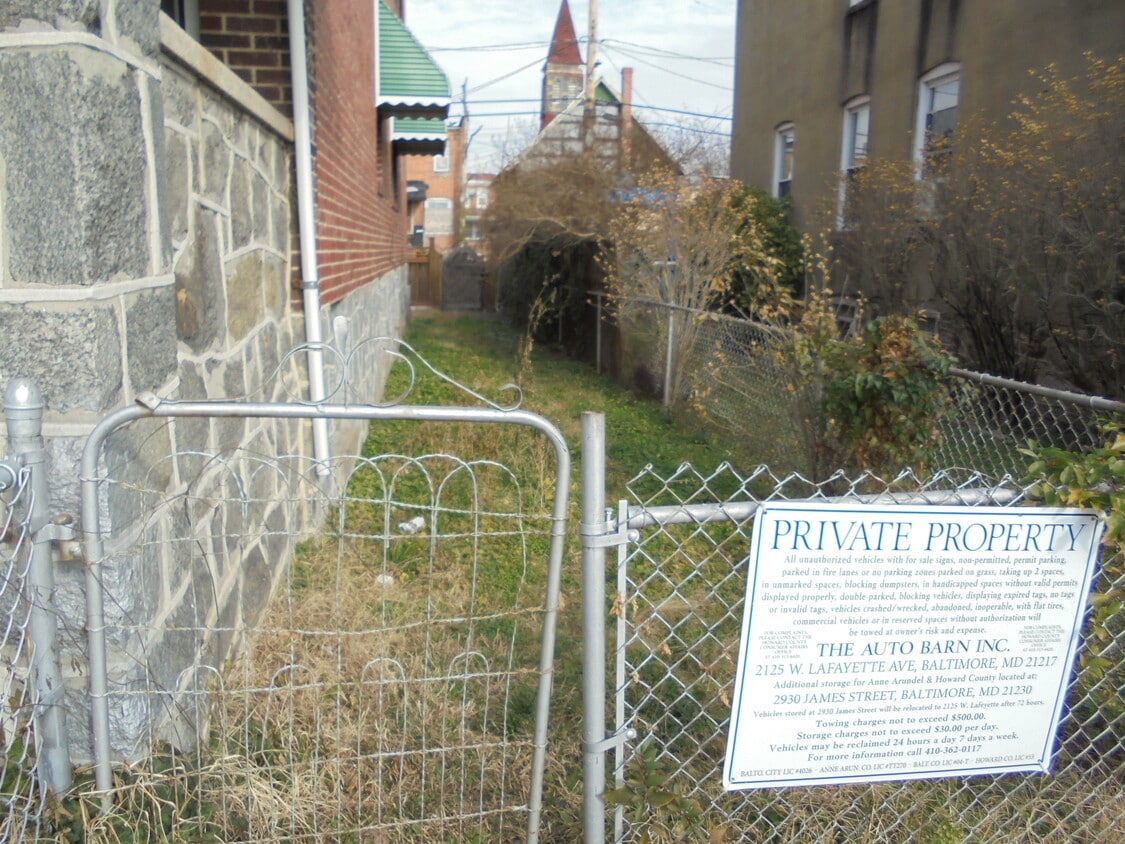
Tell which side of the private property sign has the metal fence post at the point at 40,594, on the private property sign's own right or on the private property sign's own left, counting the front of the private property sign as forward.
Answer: on the private property sign's own right

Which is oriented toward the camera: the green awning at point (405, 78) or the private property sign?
the private property sign

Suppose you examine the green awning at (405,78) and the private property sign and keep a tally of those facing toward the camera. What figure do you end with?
1

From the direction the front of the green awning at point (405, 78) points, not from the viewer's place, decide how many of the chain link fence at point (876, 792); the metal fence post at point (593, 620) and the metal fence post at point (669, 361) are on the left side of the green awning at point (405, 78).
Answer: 0

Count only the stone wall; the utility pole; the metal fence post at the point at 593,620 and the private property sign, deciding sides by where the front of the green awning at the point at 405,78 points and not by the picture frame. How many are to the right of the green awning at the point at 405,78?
3

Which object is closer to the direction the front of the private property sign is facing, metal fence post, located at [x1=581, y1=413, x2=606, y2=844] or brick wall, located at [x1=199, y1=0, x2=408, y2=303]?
the metal fence post

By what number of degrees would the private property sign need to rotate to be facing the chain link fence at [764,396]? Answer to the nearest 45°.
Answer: approximately 180°

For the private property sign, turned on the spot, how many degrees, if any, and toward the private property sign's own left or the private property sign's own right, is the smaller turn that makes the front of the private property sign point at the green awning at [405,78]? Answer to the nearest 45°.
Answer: approximately 135° to the private property sign's own right

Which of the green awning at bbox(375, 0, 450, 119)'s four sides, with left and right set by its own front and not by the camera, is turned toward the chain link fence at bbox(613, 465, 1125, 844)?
right

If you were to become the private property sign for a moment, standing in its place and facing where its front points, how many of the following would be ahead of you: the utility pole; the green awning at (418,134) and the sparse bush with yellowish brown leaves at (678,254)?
0

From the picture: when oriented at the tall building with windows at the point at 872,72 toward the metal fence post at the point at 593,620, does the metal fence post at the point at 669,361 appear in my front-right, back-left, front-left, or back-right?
front-right

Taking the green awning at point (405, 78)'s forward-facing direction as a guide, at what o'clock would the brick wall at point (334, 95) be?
The brick wall is roughly at 3 o'clock from the green awning.

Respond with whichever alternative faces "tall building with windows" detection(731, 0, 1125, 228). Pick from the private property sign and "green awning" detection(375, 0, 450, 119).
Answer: the green awning

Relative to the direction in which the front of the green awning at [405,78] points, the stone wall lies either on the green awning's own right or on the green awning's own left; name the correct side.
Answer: on the green awning's own right

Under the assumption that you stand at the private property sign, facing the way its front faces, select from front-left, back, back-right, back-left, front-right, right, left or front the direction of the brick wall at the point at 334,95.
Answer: back-right

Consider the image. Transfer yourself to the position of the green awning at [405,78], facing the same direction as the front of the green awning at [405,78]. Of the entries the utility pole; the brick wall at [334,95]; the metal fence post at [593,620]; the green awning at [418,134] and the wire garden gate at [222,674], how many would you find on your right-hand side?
3

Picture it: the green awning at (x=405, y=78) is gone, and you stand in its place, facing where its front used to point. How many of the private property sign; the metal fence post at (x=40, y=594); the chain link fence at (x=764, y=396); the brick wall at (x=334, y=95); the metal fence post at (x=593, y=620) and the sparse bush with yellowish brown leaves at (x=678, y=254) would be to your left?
0

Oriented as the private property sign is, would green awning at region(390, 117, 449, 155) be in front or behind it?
behind

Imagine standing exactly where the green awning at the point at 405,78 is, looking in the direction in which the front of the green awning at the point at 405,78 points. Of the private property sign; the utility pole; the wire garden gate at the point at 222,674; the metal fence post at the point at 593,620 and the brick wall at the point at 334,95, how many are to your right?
4

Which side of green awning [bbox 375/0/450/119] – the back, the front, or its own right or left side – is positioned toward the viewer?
right
